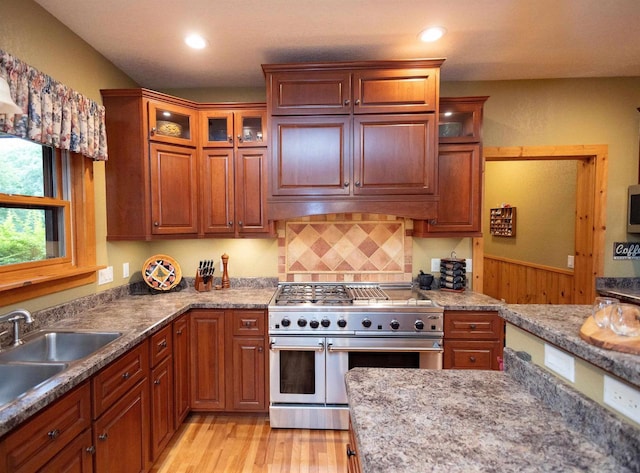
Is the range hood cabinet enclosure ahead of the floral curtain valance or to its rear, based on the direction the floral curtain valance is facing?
ahead

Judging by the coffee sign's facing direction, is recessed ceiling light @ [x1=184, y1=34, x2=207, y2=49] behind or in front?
in front

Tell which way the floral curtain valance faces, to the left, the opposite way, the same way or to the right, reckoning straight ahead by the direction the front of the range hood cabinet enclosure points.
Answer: to the left

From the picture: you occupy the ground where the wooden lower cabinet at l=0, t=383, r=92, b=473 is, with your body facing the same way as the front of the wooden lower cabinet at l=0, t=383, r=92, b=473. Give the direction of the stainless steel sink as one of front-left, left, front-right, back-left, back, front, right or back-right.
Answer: back-left

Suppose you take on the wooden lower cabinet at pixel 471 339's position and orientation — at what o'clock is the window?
The window is roughly at 2 o'clock from the wooden lower cabinet.

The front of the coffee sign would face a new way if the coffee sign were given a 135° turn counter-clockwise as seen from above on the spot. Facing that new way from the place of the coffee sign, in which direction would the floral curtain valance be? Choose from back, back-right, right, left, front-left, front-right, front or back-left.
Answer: back

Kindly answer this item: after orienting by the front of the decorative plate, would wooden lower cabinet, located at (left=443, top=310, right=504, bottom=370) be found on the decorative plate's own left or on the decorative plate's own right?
on the decorative plate's own left

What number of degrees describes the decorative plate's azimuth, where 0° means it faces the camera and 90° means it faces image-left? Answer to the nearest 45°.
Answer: approximately 0°

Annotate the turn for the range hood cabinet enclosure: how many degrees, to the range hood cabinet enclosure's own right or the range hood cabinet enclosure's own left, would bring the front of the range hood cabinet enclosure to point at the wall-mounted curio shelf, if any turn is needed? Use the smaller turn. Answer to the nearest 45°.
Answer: approximately 135° to the range hood cabinet enclosure's own left
